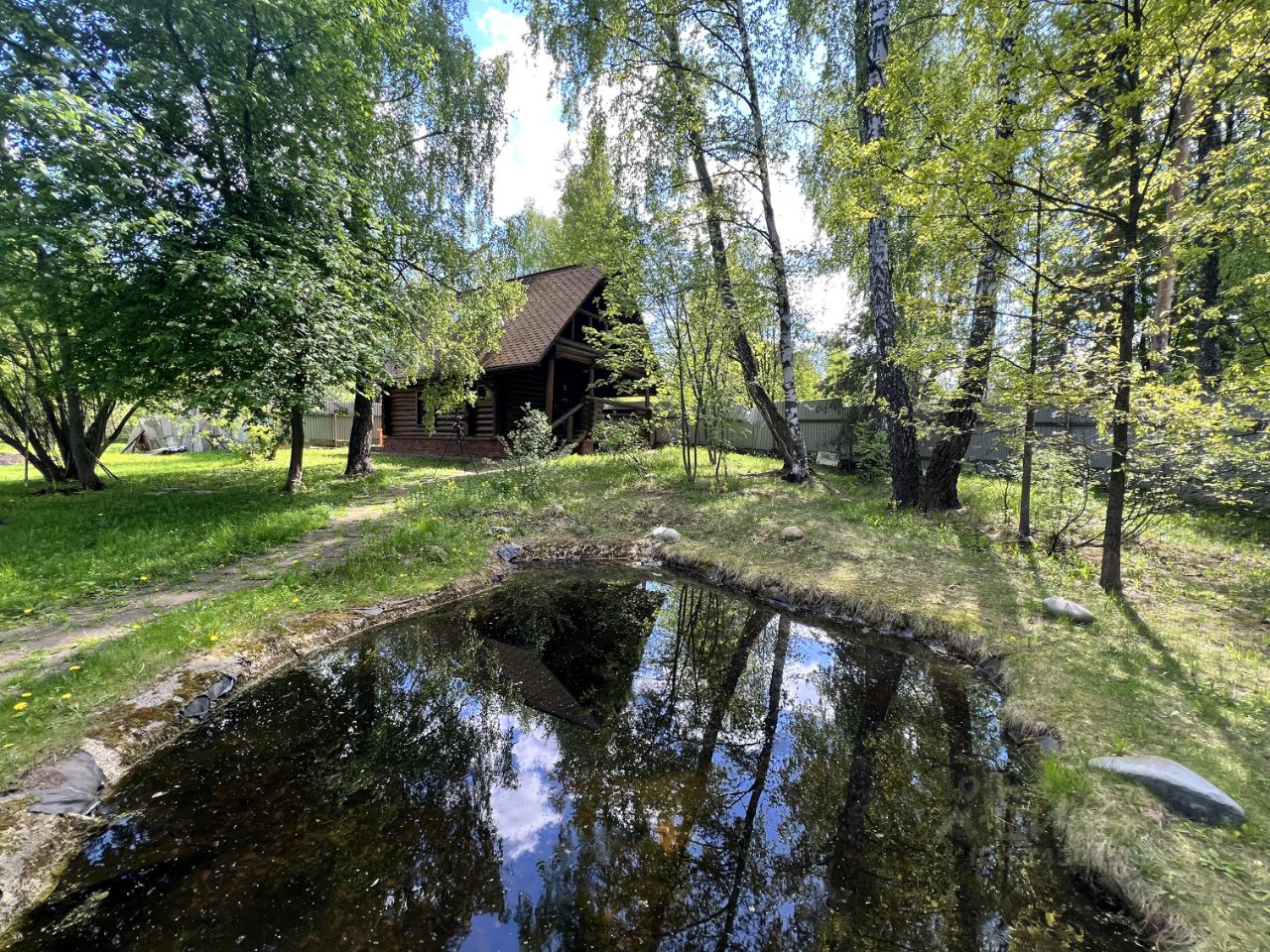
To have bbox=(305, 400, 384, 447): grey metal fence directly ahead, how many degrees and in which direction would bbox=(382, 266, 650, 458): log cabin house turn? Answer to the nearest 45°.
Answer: approximately 180°

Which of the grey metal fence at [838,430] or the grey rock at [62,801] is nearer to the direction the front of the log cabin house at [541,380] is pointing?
the grey metal fence

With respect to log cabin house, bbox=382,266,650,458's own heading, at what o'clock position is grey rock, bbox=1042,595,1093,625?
The grey rock is roughly at 1 o'clock from the log cabin house.

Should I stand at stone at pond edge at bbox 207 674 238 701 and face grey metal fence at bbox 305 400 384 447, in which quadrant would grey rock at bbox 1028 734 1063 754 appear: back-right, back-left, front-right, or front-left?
back-right

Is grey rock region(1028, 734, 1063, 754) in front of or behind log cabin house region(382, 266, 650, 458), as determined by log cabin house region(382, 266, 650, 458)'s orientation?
in front

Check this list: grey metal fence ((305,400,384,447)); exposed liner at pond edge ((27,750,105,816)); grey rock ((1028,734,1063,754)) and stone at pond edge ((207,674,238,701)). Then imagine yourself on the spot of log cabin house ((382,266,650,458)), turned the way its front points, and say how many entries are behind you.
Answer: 1

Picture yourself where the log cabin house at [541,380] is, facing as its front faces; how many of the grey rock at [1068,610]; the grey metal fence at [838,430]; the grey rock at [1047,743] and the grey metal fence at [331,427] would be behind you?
1

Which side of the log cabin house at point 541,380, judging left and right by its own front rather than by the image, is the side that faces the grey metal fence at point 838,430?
front

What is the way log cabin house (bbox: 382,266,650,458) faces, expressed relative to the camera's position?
facing the viewer and to the right of the viewer

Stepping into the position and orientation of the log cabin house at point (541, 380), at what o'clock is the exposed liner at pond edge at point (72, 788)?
The exposed liner at pond edge is roughly at 2 o'clock from the log cabin house.

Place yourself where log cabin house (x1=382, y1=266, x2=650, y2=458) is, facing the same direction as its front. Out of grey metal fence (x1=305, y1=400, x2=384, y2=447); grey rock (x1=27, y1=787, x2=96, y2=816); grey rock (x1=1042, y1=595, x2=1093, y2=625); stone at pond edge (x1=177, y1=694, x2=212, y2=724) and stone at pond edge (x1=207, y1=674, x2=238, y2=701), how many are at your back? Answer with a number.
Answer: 1

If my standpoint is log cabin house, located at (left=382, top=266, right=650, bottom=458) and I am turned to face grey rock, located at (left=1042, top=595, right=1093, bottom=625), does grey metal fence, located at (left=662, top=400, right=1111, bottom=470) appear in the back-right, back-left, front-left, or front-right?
front-left

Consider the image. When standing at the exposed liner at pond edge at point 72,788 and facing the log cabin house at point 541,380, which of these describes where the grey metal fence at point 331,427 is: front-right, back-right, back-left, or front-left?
front-left

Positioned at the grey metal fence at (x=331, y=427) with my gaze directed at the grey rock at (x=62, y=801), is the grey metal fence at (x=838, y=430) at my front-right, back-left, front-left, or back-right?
front-left

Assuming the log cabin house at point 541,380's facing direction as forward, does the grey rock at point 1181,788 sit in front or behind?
in front

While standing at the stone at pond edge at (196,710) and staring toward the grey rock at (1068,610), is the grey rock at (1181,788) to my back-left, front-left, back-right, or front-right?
front-right
